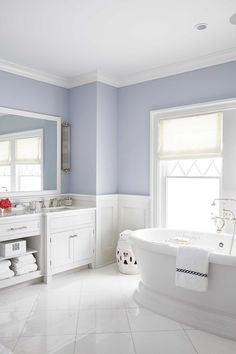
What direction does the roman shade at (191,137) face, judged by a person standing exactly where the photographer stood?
facing the viewer and to the left of the viewer

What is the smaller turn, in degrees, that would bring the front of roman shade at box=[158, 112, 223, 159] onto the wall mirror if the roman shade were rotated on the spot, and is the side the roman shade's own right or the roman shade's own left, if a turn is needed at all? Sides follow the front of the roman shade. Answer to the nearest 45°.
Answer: approximately 45° to the roman shade's own right

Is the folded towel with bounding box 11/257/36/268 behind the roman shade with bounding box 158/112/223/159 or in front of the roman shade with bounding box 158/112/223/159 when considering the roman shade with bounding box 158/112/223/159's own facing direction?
in front

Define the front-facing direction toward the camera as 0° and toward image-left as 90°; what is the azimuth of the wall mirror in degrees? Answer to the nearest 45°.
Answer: approximately 315°

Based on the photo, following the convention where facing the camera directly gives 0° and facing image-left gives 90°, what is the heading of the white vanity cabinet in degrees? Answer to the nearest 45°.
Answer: approximately 315°

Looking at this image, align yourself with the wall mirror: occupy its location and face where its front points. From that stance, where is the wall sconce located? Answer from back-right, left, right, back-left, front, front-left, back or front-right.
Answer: left

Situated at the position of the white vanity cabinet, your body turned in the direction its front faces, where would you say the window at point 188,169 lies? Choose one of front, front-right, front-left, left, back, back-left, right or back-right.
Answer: front-left

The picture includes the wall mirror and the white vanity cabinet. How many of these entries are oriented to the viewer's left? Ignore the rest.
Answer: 0

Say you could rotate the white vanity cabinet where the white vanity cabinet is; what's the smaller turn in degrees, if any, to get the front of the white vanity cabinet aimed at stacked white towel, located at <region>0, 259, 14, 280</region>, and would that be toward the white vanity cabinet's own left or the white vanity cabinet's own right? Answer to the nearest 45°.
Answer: approximately 90° to the white vanity cabinet's own right

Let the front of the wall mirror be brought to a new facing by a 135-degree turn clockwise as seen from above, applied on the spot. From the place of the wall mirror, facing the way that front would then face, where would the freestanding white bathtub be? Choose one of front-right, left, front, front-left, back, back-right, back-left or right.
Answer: back-left
